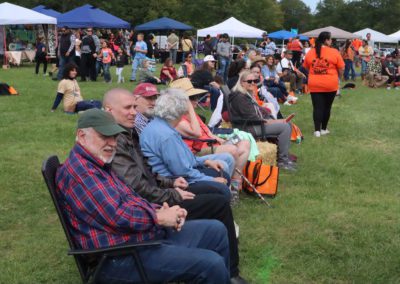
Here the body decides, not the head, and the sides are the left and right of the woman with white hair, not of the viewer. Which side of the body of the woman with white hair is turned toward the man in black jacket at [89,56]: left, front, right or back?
left

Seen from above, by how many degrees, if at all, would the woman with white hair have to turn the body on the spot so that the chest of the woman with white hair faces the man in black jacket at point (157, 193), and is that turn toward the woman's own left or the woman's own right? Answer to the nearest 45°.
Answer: approximately 90° to the woman's own right

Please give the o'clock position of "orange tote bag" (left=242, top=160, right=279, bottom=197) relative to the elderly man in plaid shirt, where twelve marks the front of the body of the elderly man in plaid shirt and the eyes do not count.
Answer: The orange tote bag is roughly at 10 o'clock from the elderly man in plaid shirt.

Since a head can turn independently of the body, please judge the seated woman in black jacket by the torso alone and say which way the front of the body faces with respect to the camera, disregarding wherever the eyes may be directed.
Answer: to the viewer's right

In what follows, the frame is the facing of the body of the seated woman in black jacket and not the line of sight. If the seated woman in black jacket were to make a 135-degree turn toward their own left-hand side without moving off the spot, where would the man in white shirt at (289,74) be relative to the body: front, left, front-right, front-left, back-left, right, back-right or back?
front-right

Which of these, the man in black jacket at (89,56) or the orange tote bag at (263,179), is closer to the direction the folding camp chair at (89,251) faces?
the orange tote bag

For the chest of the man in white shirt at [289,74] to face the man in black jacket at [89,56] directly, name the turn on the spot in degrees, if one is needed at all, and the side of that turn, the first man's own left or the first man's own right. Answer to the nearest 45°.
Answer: approximately 135° to the first man's own right

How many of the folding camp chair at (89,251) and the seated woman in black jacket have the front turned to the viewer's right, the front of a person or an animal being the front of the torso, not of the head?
2

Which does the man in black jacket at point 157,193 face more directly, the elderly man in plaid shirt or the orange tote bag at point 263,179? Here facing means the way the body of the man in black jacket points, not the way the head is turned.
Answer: the orange tote bag

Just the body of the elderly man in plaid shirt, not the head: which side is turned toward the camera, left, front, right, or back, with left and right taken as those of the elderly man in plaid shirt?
right

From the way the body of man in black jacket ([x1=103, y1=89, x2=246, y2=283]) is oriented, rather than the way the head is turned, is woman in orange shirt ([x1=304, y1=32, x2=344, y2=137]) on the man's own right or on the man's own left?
on the man's own left

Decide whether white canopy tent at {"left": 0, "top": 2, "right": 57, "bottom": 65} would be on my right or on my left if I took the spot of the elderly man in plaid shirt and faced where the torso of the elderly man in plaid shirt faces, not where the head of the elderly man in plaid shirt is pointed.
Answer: on my left

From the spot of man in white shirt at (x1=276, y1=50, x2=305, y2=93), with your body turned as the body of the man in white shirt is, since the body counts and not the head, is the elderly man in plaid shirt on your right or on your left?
on your right

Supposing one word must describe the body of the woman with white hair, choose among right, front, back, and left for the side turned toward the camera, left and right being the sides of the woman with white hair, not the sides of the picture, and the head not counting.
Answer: right
